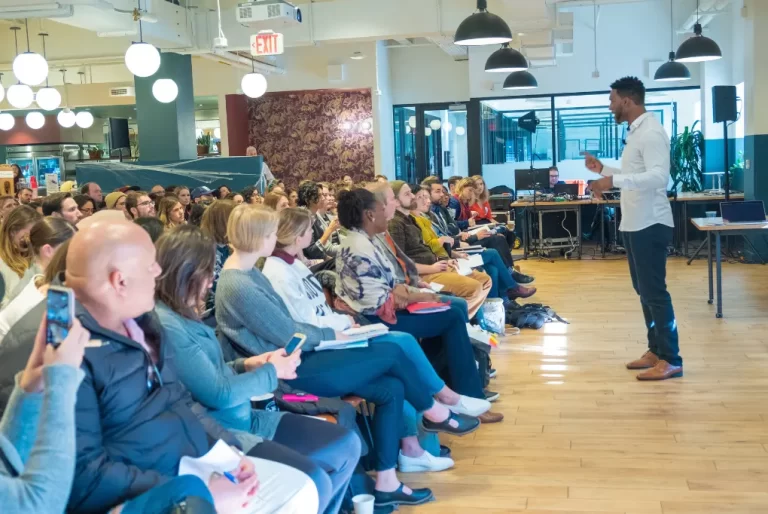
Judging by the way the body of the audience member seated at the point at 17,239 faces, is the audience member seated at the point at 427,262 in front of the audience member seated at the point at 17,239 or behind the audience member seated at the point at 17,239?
in front

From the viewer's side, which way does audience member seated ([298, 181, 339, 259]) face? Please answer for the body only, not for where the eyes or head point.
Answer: to the viewer's right

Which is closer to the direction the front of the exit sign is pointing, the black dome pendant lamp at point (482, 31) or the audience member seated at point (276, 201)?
the audience member seated

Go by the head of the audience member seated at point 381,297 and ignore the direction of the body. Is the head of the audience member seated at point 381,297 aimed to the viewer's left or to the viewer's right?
to the viewer's right

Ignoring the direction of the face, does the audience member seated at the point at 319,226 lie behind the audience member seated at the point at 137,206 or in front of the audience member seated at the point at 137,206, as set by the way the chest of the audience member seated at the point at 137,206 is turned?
in front

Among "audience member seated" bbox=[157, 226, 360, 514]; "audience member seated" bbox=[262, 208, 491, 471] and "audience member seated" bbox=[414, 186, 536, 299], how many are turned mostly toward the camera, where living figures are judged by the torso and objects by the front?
0

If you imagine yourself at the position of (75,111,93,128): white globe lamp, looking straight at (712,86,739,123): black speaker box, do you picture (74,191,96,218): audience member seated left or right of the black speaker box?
right

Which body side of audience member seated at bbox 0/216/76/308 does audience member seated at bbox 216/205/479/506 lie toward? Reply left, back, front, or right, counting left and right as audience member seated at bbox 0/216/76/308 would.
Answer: front

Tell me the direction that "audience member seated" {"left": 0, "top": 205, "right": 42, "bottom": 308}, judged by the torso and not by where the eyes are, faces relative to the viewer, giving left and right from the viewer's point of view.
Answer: facing to the right of the viewer

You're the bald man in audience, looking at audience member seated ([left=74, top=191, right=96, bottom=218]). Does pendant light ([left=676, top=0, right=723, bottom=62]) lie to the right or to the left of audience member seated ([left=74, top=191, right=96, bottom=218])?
right

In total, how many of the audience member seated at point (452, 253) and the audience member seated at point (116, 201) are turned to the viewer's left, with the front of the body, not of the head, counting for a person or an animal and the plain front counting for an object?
0

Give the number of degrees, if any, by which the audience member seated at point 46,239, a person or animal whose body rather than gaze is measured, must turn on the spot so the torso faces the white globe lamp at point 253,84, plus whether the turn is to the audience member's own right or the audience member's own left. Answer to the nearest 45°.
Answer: approximately 90° to the audience member's own left

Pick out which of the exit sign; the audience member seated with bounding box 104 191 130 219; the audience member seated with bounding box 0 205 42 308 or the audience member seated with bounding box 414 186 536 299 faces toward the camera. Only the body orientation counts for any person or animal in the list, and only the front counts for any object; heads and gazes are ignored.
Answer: the exit sign

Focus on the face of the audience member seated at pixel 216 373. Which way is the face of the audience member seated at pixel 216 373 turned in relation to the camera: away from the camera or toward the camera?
away from the camera

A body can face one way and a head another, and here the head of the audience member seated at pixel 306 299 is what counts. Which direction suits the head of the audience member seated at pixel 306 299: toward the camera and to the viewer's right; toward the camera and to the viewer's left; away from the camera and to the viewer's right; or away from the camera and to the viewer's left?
away from the camera and to the viewer's right

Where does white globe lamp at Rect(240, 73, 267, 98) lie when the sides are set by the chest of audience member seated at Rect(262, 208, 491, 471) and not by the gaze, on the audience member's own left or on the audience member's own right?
on the audience member's own left
